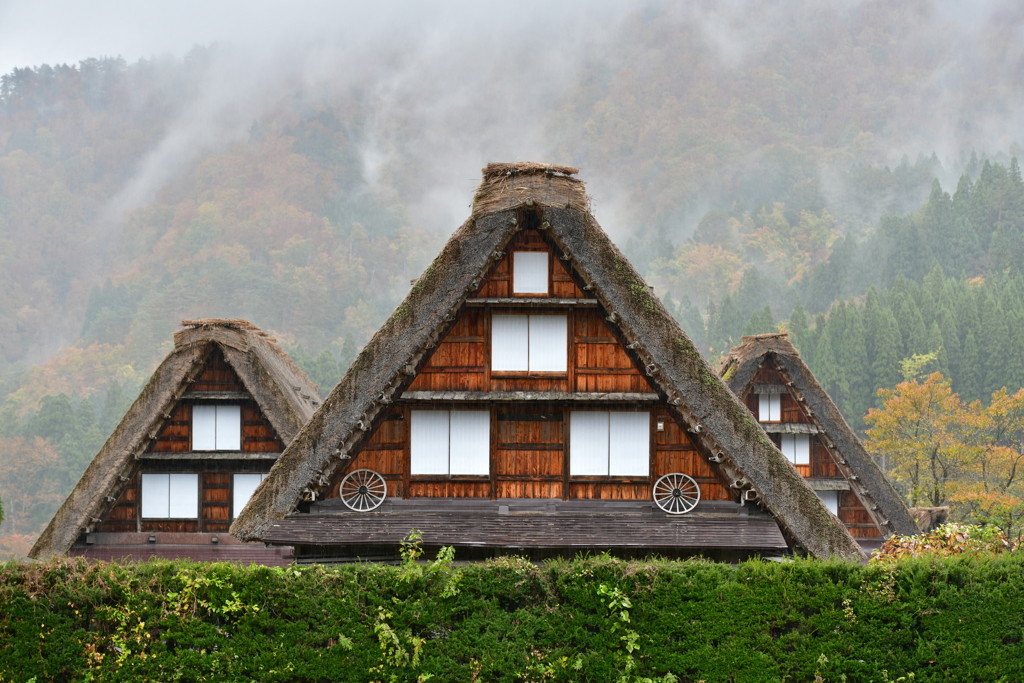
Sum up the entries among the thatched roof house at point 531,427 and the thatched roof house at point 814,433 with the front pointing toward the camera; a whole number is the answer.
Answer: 2

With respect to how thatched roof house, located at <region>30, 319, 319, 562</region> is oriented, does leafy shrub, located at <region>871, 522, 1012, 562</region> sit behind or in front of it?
in front

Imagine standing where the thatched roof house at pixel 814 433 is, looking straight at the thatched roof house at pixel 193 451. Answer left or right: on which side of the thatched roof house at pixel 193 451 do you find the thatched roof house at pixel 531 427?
left

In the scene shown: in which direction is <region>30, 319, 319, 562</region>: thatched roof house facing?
toward the camera

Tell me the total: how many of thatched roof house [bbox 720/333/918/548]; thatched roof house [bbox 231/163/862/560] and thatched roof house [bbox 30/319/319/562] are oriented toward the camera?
3

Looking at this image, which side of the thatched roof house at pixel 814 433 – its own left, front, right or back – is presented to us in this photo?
front

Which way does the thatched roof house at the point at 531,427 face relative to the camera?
toward the camera

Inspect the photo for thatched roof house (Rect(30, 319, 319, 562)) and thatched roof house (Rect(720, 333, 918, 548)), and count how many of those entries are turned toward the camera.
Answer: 2

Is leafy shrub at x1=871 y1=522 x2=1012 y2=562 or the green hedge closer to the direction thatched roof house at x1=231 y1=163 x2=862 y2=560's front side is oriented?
the green hedge

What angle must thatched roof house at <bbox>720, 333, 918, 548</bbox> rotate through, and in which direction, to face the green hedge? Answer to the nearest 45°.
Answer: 0° — it already faces it

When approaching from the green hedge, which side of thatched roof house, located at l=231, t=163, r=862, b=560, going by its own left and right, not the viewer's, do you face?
front

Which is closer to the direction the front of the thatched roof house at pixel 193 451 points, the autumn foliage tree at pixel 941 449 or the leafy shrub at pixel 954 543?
the leafy shrub

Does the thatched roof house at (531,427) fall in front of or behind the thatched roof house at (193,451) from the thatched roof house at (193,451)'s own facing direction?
in front
